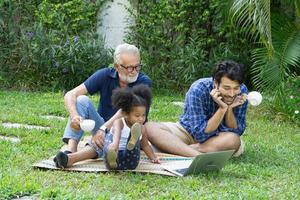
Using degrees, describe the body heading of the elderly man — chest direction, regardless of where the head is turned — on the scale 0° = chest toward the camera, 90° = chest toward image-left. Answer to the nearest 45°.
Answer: approximately 0°

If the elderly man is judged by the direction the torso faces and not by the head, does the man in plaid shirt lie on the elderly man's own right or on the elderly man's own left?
on the elderly man's own left

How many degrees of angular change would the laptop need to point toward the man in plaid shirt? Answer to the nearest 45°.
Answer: approximately 45° to its right

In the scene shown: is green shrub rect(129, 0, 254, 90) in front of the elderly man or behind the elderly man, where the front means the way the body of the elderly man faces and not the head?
behind

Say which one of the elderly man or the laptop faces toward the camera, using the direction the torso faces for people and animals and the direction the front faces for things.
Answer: the elderly man

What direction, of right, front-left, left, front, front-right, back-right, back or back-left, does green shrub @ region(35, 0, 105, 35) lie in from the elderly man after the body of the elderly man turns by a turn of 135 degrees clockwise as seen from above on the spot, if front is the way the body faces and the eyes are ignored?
front-right

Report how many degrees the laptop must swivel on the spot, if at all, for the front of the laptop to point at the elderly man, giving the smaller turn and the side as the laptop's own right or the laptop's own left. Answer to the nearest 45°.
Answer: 0° — it already faces them

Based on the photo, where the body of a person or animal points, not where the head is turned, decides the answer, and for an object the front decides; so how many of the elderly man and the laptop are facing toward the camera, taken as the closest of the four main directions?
1

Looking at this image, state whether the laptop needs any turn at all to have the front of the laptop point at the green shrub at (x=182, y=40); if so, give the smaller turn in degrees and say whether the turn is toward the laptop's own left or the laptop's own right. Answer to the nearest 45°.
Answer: approximately 45° to the laptop's own right

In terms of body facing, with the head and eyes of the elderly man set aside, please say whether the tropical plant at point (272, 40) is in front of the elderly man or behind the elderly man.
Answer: behind

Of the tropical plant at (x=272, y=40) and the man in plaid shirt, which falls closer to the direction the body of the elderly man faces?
the man in plaid shirt
